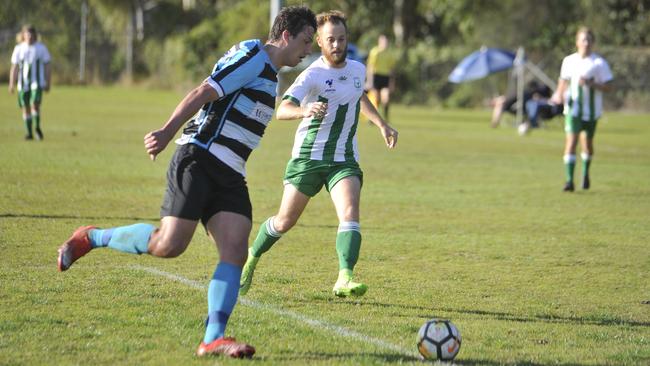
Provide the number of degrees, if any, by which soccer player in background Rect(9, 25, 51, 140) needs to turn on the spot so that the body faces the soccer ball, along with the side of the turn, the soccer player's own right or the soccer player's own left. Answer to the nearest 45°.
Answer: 0° — they already face it

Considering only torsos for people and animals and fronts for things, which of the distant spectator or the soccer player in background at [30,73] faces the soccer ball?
the soccer player in background

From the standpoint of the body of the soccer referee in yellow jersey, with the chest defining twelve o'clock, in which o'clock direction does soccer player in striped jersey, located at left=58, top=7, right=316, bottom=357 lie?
The soccer player in striped jersey is roughly at 12 o'clock from the soccer referee in yellow jersey.

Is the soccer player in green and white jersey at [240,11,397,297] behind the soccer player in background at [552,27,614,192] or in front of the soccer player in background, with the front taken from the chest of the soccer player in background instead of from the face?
in front

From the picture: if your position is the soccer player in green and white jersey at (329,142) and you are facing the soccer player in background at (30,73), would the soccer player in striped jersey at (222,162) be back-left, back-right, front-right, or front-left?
back-left

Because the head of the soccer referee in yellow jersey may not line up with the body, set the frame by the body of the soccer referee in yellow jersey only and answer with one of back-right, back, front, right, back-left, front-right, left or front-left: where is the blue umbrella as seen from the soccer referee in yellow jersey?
back-left

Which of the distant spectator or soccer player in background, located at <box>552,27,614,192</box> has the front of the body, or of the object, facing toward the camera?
the soccer player in background

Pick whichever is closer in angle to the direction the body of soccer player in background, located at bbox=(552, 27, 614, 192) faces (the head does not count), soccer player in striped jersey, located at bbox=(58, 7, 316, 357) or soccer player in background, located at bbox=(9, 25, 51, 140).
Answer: the soccer player in striped jersey

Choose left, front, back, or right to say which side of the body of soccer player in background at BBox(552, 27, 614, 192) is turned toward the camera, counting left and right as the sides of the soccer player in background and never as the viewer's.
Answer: front

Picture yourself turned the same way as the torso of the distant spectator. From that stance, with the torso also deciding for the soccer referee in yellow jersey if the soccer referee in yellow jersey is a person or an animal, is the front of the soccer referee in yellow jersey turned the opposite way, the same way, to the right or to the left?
to the left

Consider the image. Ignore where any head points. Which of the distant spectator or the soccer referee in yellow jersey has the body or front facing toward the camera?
the soccer referee in yellow jersey

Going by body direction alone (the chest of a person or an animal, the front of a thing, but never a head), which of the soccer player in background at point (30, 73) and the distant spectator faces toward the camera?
the soccer player in background

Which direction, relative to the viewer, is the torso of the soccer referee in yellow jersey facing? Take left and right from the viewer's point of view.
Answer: facing the viewer

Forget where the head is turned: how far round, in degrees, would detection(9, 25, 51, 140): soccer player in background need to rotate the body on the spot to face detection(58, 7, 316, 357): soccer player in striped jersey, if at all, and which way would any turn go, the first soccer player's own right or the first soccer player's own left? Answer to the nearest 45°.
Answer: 0° — they already face them

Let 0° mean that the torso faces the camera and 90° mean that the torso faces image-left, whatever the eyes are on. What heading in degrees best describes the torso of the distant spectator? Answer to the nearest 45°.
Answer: approximately 90°

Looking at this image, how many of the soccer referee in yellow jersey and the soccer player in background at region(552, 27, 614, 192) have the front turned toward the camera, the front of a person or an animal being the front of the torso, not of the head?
2

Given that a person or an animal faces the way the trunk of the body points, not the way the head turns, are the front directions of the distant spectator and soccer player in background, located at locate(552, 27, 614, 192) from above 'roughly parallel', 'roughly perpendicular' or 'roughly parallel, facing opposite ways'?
roughly perpendicular

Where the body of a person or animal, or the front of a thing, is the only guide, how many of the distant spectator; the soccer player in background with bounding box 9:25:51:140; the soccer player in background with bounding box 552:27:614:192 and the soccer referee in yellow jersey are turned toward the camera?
3

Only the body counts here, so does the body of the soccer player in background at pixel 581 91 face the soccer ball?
yes

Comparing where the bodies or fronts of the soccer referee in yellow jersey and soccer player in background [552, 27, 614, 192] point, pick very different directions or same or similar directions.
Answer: same or similar directions

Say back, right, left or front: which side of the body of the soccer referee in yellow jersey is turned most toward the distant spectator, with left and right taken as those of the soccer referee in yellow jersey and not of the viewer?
left
